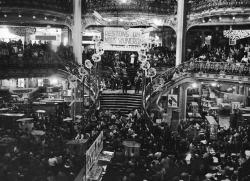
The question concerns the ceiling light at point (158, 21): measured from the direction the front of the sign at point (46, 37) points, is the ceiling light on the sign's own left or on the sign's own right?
on the sign's own left

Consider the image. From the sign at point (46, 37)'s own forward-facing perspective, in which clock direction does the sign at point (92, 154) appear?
the sign at point (92, 154) is roughly at 12 o'clock from the sign at point (46, 37).

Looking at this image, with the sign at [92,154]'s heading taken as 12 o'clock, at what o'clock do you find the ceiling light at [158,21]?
The ceiling light is roughly at 8 o'clock from the sign.

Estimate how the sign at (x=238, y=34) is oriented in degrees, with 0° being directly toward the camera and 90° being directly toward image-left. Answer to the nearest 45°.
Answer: approximately 0°
